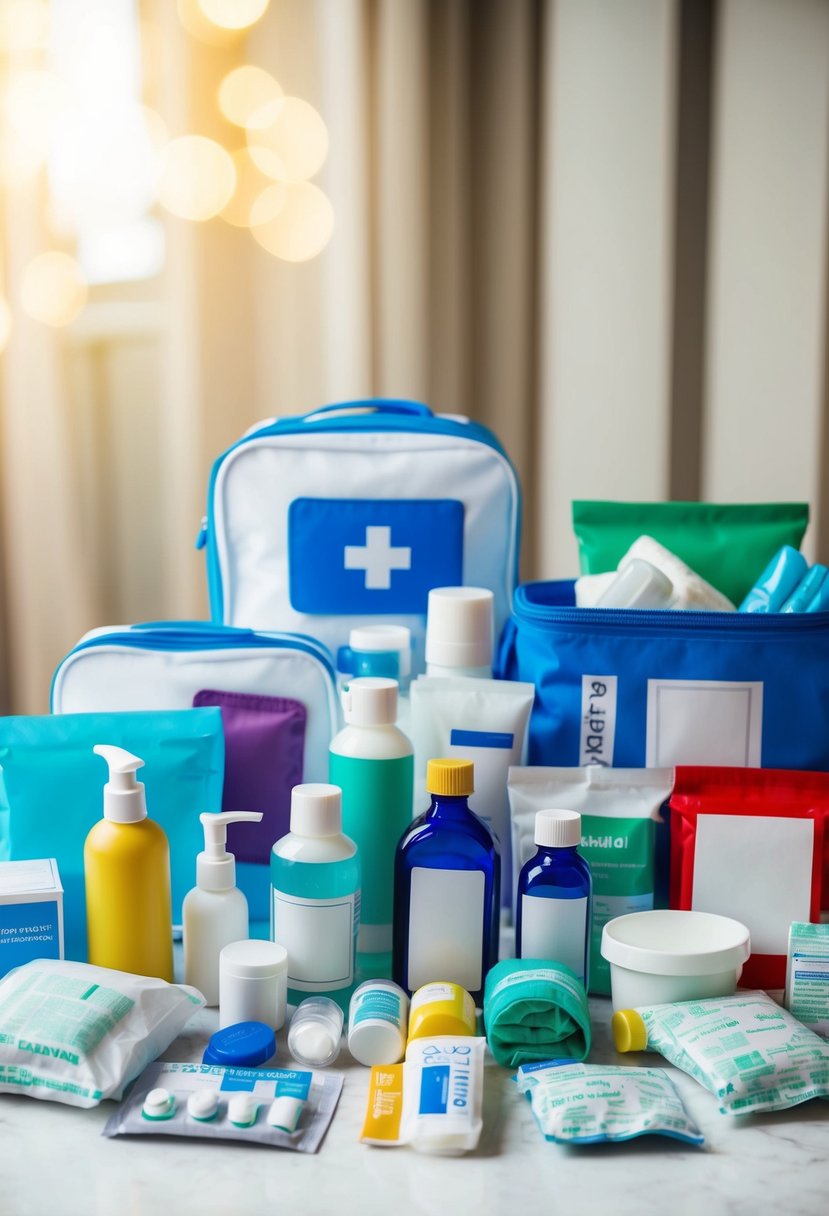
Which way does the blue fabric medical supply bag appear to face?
toward the camera

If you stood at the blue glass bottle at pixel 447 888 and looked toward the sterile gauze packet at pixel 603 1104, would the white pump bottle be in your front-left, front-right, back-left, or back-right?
back-right

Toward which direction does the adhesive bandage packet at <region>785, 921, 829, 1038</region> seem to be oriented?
toward the camera

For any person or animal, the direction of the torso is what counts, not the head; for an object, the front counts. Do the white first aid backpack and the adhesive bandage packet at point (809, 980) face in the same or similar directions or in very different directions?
same or similar directions

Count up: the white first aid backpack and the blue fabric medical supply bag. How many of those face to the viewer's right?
0

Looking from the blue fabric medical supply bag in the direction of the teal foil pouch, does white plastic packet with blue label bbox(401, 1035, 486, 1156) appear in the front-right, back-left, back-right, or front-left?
front-left
